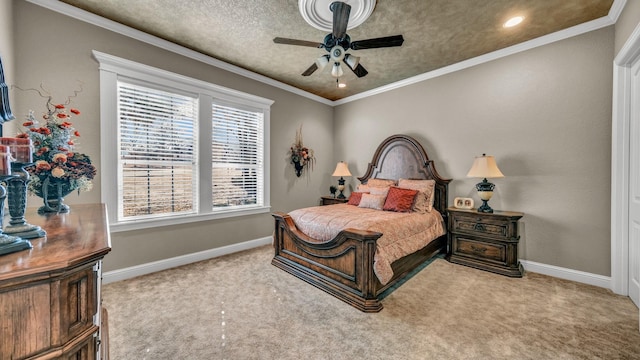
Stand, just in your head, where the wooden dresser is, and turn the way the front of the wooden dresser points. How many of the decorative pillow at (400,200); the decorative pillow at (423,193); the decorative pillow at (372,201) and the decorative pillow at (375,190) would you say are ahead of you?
4

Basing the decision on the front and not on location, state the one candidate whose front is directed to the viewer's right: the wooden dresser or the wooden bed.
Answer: the wooden dresser

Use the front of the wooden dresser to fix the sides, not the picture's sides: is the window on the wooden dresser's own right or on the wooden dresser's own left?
on the wooden dresser's own left

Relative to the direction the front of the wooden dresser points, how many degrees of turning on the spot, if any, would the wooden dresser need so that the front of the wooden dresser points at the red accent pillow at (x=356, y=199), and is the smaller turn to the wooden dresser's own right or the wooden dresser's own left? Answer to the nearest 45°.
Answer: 0° — it already faces it

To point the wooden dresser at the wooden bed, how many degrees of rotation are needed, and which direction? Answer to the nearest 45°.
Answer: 0° — it already faces it

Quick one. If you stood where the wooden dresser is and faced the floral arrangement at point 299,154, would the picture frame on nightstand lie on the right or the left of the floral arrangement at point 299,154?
right

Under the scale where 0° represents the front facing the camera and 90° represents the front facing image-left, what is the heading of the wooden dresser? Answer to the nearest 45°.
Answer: approximately 270°

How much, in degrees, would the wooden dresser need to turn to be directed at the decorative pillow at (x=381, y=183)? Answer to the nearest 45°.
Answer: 0° — it already faces it

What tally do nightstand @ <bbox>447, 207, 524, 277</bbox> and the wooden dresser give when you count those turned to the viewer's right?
1
